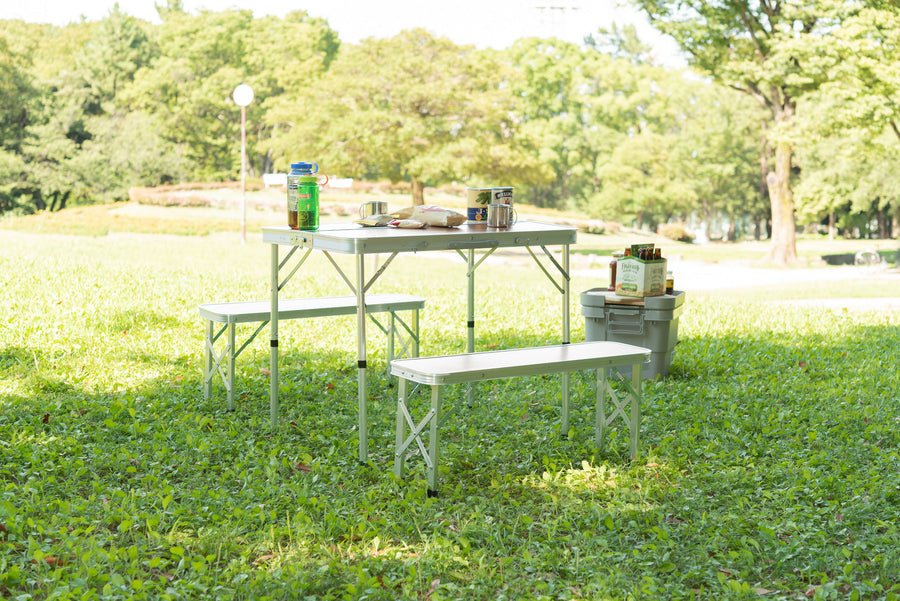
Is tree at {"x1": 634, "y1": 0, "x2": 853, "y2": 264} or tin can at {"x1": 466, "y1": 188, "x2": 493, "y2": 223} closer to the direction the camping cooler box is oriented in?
the tin can

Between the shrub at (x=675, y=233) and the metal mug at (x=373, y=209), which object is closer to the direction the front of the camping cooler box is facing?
the metal mug

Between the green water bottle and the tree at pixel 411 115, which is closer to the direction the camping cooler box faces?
the green water bottle

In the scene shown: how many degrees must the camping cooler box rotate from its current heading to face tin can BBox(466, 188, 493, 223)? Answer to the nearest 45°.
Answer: approximately 45° to its right

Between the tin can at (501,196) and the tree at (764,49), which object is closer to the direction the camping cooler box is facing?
the tin can

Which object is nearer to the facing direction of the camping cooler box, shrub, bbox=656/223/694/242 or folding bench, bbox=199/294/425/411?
the folding bench

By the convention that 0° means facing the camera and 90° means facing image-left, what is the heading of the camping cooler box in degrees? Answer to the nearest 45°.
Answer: approximately 0°

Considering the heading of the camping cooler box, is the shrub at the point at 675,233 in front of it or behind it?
behind

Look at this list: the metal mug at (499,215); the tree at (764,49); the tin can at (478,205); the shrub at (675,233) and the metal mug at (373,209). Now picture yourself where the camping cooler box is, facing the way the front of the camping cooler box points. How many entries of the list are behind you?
2

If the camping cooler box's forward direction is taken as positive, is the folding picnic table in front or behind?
in front

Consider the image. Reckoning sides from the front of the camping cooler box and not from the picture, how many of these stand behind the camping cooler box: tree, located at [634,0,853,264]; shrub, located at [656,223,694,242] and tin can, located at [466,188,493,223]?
2

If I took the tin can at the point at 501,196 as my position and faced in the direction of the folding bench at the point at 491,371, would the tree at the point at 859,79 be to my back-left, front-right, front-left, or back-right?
back-left

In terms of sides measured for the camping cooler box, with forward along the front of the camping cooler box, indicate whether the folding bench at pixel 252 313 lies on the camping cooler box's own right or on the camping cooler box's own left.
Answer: on the camping cooler box's own right

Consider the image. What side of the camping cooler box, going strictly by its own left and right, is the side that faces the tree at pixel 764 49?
back

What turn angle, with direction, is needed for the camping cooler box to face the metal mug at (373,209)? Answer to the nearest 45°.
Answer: approximately 45° to its right
